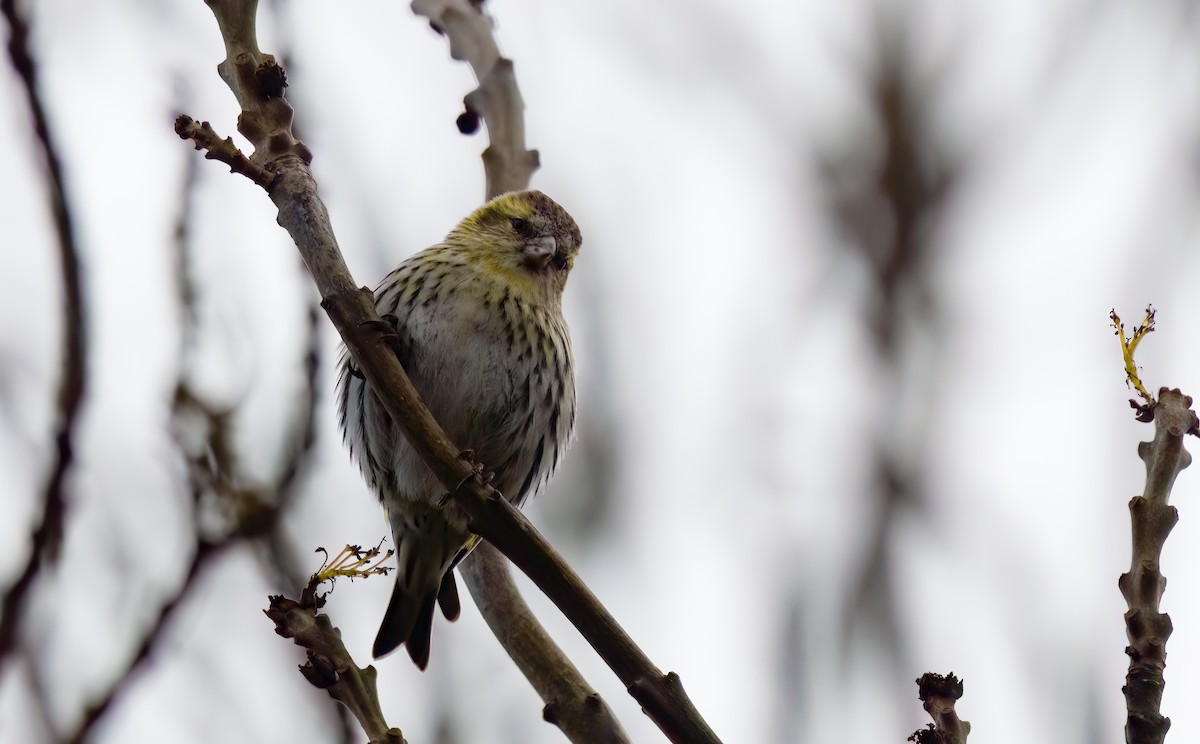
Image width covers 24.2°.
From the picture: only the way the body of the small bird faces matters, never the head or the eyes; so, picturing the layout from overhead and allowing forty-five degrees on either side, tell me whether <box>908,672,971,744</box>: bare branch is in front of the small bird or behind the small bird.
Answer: in front

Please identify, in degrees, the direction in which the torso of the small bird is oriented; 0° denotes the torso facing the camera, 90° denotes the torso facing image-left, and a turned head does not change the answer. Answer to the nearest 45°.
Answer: approximately 0°
